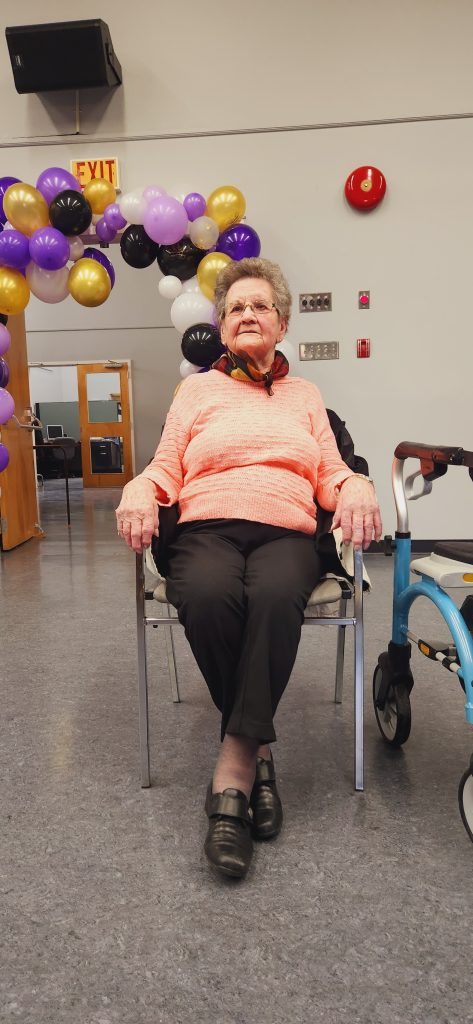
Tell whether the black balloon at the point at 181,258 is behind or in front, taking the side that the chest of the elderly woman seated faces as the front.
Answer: behind

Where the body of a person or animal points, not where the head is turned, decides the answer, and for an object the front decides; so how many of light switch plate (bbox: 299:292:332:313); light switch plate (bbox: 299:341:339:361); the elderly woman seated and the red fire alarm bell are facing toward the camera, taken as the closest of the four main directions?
4

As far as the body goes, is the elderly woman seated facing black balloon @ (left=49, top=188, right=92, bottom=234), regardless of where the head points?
no

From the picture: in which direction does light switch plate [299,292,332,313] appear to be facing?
toward the camera

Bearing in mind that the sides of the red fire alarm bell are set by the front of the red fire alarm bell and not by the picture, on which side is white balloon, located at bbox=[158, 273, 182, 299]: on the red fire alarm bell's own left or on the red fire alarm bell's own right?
on the red fire alarm bell's own right

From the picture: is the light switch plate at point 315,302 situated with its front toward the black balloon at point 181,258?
no

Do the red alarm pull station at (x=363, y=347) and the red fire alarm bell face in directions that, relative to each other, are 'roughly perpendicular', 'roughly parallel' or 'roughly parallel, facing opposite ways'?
roughly parallel

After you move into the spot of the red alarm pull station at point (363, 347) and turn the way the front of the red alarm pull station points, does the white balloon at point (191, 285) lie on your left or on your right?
on your right

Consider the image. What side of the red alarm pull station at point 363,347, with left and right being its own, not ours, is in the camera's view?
front

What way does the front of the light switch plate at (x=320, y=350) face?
toward the camera

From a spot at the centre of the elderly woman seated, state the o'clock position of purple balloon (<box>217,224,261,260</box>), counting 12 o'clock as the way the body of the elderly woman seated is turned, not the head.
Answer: The purple balloon is roughly at 6 o'clock from the elderly woman seated.

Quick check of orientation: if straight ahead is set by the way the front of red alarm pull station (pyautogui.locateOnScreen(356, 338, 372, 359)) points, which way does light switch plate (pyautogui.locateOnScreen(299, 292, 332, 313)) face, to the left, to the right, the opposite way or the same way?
the same way

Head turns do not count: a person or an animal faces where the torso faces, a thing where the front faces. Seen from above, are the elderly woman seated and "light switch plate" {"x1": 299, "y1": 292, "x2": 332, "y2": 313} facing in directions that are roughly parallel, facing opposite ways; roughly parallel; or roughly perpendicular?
roughly parallel

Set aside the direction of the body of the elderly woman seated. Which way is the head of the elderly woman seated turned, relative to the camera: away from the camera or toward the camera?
toward the camera

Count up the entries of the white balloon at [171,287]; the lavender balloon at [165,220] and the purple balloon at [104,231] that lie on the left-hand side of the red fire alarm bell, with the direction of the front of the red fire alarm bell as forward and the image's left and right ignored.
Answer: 0

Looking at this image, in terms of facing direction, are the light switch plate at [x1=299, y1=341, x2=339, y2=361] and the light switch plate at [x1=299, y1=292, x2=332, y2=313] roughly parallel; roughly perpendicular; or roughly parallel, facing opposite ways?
roughly parallel

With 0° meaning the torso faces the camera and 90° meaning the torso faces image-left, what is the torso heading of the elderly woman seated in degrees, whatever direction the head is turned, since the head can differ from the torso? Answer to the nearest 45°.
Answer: approximately 0°

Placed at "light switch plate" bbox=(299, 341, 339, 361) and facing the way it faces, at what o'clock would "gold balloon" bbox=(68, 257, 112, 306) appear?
The gold balloon is roughly at 2 o'clock from the light switch plate.

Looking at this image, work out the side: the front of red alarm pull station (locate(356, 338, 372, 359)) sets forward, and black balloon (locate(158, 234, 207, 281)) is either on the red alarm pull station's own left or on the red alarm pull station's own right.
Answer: on the red alarm pull station's own right
